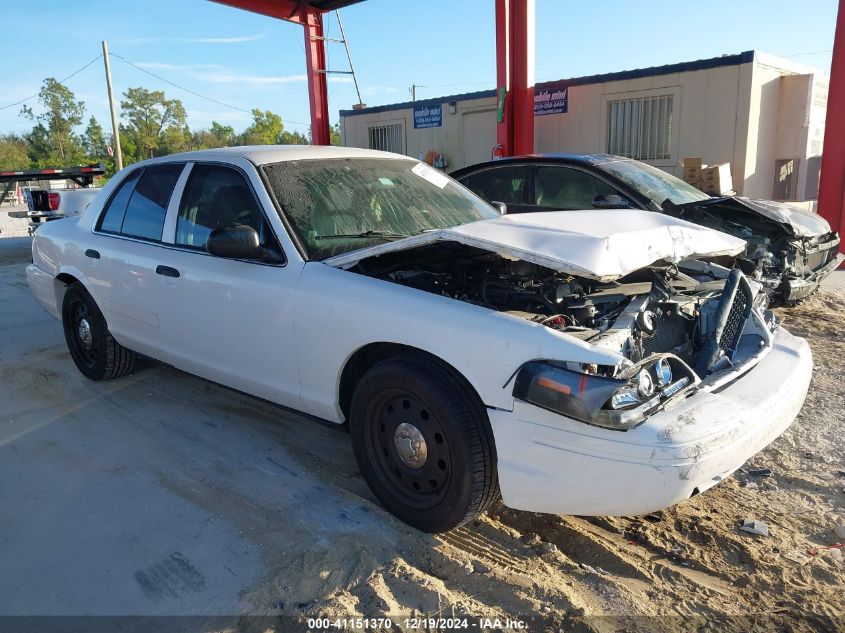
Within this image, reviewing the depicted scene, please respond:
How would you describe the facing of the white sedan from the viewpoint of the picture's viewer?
facing the viewer and to the right of the viewer

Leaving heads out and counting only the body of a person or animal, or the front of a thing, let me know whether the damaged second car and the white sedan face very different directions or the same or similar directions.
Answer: same or similar directions

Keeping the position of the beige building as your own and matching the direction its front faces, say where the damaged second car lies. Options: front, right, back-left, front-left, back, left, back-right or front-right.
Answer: front-left

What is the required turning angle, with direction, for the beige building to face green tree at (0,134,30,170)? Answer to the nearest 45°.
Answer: approximately 90° to its right

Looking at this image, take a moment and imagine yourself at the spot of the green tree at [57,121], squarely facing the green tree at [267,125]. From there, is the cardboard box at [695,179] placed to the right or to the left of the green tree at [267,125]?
right

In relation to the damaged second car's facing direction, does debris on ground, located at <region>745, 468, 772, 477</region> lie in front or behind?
in front

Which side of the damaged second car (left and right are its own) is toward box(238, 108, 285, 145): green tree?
back

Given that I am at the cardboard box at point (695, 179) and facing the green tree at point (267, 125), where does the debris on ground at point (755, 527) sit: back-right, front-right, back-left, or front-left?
back-left

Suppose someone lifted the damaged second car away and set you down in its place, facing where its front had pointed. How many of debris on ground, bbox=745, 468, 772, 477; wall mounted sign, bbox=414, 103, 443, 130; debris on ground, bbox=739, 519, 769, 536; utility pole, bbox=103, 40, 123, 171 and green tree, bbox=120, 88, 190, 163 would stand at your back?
3

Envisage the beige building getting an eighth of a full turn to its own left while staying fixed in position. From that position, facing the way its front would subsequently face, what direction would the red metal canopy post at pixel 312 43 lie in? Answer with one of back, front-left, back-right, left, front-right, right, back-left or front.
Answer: right

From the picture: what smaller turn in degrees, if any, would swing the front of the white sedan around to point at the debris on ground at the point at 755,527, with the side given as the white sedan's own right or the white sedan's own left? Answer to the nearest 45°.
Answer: approximately 45° to the white sedan's own left

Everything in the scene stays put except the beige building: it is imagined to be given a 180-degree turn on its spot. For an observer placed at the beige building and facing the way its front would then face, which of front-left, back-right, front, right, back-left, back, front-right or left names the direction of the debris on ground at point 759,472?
back-right

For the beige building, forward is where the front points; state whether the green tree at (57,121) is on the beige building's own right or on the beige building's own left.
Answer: on the beige building's own right

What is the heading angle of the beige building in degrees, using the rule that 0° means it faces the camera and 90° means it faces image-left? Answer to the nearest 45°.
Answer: approximately 45°

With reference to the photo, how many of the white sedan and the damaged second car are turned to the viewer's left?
0

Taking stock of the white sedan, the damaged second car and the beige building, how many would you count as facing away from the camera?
0

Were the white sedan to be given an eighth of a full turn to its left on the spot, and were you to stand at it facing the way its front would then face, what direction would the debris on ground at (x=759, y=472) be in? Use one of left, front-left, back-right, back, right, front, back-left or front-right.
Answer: front

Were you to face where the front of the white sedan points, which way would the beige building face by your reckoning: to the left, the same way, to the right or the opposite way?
to the right
